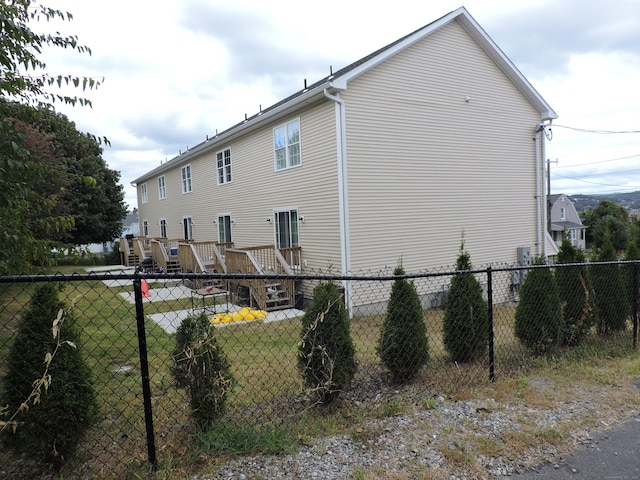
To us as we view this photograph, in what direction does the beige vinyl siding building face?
facing away from the viewer and to the right of the viewer

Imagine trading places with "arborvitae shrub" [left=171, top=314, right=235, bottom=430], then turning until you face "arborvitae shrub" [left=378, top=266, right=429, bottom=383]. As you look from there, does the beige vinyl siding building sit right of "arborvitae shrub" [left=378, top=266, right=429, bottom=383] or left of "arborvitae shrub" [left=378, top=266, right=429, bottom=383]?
left

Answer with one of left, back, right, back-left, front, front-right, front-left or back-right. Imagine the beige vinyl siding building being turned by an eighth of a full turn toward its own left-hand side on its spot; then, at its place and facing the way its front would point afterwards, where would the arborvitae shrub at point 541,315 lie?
back

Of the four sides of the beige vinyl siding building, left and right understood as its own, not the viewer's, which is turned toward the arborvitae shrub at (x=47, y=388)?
back

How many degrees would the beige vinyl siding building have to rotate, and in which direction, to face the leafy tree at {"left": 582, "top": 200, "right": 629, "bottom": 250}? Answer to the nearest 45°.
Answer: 0° — it already faces it

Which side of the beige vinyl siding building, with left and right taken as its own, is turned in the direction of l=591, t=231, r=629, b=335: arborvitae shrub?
right

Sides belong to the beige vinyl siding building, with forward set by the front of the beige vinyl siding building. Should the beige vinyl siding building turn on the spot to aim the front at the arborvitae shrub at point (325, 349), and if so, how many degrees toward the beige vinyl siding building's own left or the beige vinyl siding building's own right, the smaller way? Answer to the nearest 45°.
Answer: approximately 135° to the beige vinyl siding building's own right

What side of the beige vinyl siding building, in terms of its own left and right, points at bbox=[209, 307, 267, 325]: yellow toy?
back
